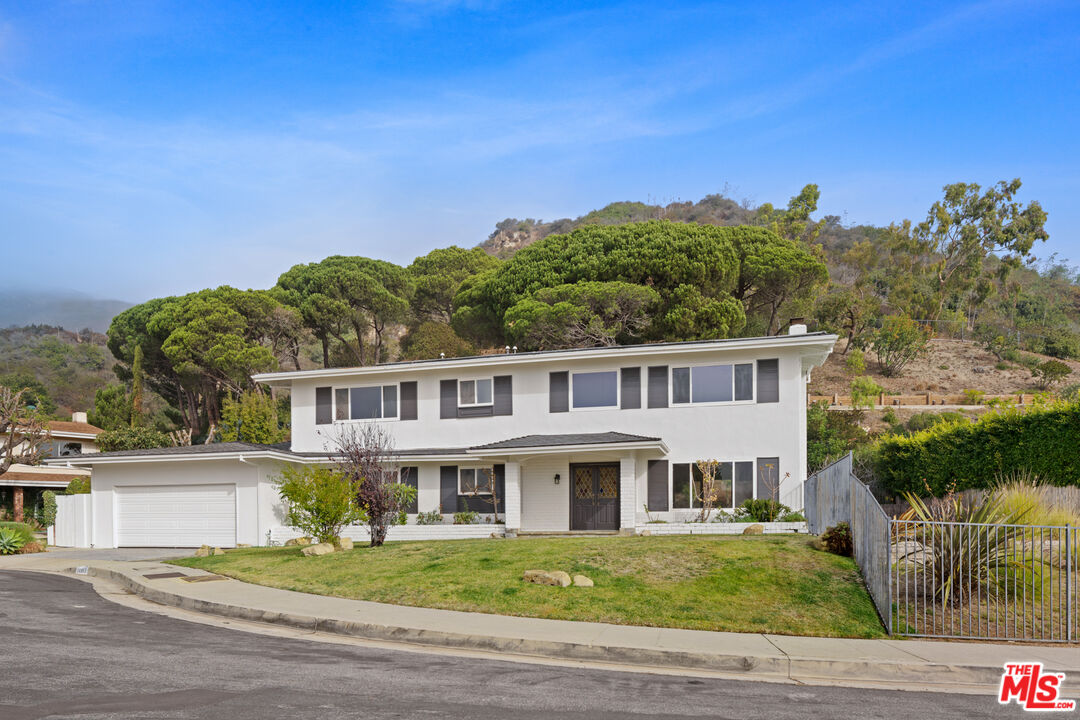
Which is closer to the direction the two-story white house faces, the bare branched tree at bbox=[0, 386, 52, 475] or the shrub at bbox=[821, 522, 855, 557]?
the shrub

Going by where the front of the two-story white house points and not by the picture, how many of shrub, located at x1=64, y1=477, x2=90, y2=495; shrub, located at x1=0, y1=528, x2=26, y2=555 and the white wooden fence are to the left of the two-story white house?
0

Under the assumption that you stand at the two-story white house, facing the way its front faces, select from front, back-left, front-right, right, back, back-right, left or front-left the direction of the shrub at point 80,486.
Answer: back-right

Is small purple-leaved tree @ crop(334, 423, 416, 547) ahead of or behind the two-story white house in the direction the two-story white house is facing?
ahead

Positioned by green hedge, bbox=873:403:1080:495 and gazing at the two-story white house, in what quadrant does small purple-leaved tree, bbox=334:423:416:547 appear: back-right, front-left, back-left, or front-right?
front-left

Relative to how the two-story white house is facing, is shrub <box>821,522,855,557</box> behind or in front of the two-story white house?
in front

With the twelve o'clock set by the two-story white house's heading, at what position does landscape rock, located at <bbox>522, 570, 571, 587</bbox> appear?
The landscape rock is roughly at 12 o'clock from the two-story white house.

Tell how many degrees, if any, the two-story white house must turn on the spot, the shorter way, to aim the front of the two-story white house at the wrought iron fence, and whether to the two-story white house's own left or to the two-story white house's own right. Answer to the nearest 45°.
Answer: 0° — it already faces it

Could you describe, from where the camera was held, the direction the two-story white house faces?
facing the viewer

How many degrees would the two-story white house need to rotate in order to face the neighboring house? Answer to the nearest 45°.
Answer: approximately 135° to its right

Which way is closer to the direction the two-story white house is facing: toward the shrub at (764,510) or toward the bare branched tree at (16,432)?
the shrub

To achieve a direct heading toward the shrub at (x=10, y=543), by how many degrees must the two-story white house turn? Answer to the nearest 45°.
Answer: approximately 90° to its right
